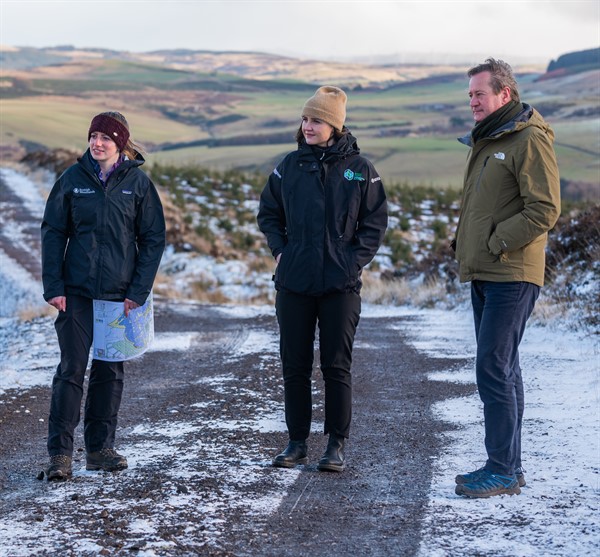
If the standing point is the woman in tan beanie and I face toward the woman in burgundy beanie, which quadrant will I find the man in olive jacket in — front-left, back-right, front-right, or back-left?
back-left

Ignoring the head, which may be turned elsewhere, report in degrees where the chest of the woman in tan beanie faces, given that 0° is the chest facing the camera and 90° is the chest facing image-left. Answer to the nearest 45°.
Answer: approximately 0°

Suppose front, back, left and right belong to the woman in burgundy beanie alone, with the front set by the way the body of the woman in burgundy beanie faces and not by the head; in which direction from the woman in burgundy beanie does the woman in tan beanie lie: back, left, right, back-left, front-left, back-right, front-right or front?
left

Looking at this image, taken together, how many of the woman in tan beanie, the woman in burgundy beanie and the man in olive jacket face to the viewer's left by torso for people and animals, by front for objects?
1

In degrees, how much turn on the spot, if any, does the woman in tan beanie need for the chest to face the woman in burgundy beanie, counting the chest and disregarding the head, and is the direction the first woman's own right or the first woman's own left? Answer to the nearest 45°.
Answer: approximately 90° to the first woman's own right

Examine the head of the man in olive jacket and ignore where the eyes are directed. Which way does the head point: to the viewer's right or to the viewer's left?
to the viewer's left

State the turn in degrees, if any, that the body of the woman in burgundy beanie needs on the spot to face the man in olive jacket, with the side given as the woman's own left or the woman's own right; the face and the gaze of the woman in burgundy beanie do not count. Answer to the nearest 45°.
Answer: approximately 45° to the woman's own left

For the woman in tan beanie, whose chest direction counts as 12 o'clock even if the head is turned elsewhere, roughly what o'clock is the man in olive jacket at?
The man in olive jacket is roughly at 10 o'clock from the woman in tan beanie.

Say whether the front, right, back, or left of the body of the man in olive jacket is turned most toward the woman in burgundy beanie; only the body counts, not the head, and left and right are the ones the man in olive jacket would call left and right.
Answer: front

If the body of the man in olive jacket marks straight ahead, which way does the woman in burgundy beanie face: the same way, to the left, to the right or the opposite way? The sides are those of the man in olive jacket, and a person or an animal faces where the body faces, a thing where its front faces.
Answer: to the left

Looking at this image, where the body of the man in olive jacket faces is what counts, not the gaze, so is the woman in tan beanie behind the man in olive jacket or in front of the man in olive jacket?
in front
